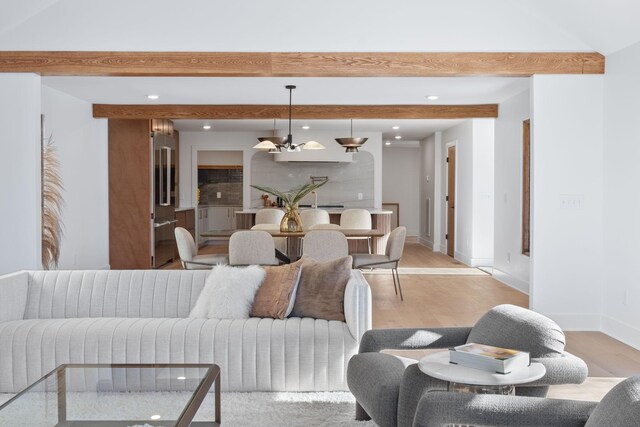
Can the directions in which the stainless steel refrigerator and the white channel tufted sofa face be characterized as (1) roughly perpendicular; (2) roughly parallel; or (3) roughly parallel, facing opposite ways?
roughly perpendicular

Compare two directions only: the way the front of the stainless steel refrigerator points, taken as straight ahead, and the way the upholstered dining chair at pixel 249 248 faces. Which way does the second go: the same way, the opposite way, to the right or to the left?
to the left

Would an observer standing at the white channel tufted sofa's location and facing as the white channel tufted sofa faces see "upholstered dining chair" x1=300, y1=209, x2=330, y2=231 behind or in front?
behind

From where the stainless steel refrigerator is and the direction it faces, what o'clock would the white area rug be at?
The white area rug is roughly at 3 o'clock from the stainless steel refrigerator.

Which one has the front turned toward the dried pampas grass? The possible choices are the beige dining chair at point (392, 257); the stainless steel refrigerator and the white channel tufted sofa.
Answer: the beige dining chair

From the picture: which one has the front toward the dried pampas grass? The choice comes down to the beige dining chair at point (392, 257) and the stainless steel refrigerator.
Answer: the beige dining chair

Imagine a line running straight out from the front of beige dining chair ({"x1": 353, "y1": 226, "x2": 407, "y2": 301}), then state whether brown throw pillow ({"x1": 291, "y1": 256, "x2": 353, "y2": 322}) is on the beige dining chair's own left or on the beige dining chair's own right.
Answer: on the beige dining chair's own left

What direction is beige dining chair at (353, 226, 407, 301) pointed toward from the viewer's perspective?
to the viewer's left

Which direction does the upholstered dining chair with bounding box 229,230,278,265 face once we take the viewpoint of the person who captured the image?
facing away from the viewer

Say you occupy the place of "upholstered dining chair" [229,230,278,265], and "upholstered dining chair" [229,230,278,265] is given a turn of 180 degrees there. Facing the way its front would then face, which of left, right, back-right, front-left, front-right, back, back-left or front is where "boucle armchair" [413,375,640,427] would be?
front

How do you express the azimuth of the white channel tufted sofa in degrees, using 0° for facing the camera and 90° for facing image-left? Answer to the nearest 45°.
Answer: approximately 0°

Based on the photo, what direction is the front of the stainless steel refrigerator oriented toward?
to the viewer's right
